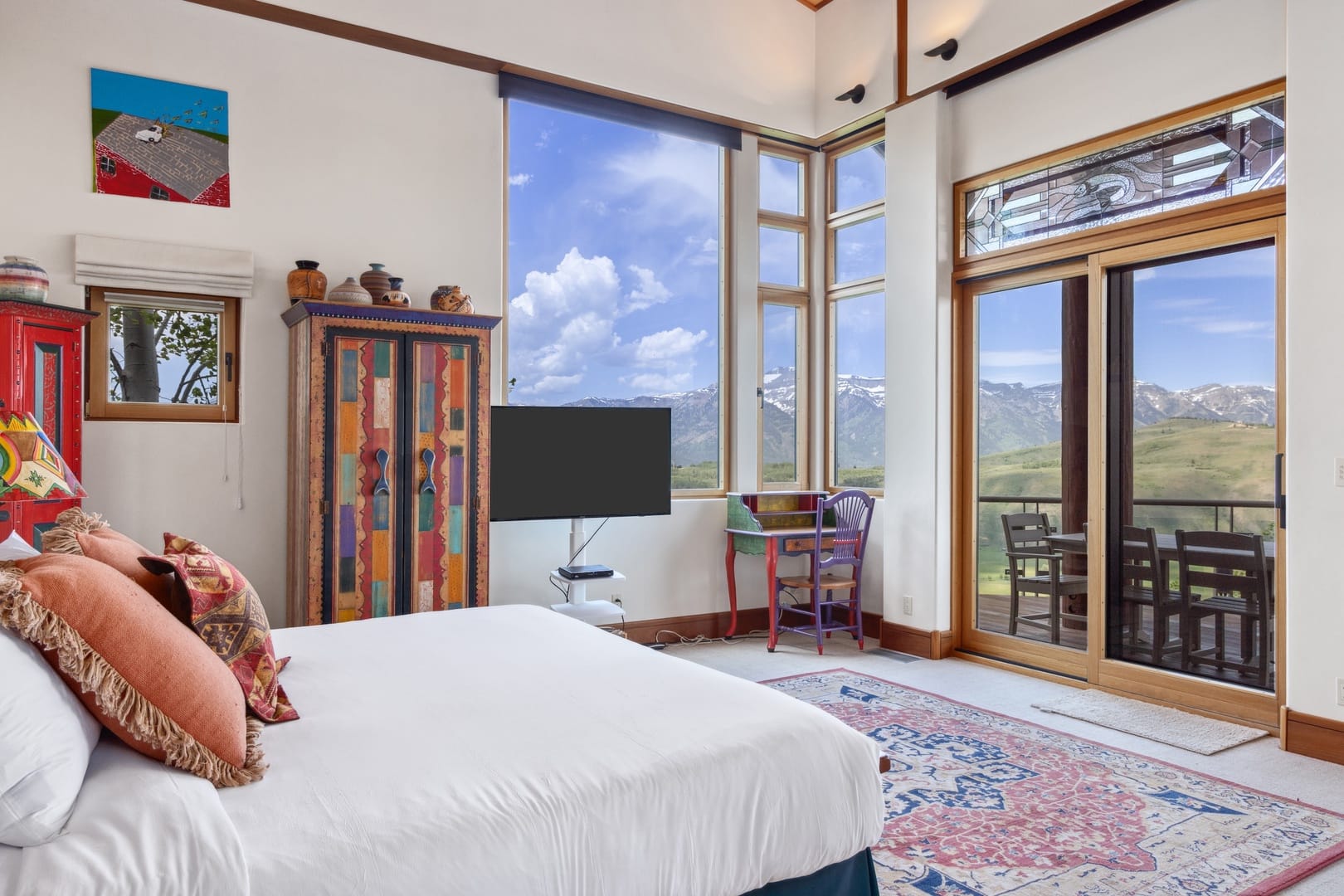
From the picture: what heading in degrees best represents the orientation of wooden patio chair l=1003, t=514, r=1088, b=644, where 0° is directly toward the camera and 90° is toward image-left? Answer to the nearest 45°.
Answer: approximately 315°

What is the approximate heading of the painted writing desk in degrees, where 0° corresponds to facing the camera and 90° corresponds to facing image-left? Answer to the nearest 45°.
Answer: approximately 315°

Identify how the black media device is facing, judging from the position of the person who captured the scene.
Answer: facing the viewer

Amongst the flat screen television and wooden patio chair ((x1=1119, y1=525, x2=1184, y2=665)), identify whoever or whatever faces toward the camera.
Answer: the flat screen television

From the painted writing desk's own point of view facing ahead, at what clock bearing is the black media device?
The black media device is roughly at 3 o'clock from the painted writing desk.

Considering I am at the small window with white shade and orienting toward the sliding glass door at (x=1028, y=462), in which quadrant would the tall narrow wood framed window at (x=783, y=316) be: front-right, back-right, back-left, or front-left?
front-left

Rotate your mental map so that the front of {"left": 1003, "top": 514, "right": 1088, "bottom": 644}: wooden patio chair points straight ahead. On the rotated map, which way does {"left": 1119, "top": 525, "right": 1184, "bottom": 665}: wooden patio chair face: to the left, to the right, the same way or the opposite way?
to the left

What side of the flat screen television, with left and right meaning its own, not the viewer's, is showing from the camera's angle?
front

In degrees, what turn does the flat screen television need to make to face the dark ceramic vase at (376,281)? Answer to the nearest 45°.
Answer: approximately 45° to its right

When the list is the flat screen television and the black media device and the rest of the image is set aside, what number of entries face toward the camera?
2

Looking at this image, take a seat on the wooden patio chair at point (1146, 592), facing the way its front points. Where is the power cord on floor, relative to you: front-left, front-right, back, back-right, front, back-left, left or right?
back-left

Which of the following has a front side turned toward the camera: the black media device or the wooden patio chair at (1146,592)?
the black media device

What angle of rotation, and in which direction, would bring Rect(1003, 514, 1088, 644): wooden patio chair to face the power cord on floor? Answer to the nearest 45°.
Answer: approximately 135° to its right

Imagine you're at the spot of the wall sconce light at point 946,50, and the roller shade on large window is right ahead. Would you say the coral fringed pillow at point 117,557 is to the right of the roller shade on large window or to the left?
left

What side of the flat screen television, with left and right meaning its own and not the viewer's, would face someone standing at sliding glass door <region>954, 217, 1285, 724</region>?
left
